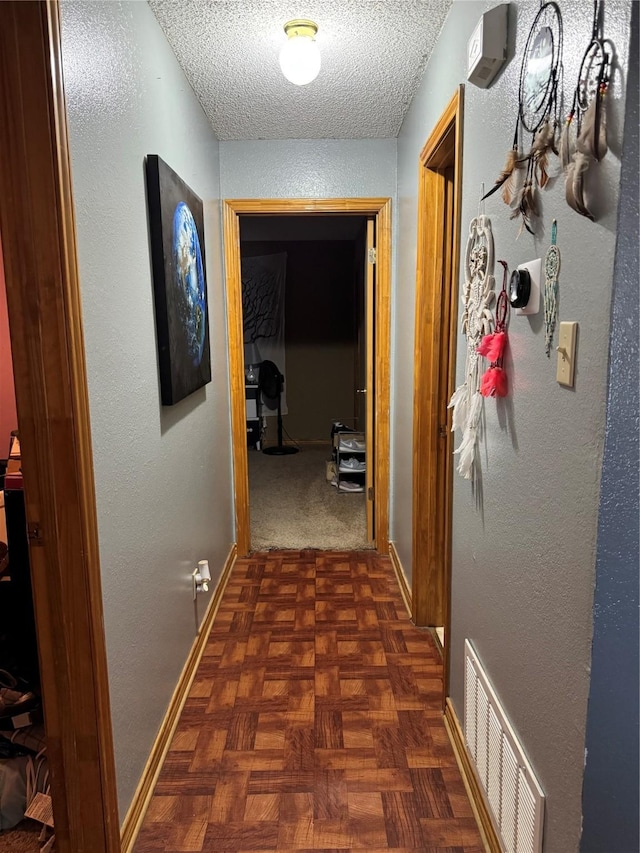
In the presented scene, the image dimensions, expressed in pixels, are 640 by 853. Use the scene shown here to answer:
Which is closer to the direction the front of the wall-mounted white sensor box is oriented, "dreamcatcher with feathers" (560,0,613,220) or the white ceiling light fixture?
the white ceiling light fixture

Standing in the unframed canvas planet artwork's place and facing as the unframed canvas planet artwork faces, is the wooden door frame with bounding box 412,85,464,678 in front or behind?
in front

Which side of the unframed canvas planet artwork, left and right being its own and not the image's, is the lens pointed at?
right

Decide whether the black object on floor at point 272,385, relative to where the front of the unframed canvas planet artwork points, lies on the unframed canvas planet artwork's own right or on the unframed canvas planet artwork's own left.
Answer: on the unframed canvas planet artwork's own left

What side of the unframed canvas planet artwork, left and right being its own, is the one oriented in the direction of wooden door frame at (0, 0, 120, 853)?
right

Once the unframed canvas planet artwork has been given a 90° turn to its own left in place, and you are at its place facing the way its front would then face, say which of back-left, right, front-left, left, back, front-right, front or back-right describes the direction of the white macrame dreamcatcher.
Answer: back-right

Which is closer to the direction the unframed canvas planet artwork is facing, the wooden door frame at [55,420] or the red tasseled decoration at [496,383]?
the red tasseled decoration

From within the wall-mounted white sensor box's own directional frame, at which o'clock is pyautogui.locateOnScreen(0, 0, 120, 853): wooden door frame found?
The wooden door frame is roughly at 11 o'clock from the wall-mounted white sensor box.

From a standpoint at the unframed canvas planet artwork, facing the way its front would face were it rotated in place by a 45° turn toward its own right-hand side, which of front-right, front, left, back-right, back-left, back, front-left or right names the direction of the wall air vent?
front

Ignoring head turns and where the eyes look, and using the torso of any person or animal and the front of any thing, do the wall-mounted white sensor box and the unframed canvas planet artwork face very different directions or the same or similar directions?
very different directions

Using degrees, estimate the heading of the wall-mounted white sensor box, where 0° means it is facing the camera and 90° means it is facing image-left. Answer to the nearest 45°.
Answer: approximately 90°

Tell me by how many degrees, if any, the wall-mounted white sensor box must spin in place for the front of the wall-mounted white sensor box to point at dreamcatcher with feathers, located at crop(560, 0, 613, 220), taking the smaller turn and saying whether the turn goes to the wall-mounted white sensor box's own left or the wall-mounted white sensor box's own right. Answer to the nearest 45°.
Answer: approximately 90° to the wall-mounted white sensor box's own left

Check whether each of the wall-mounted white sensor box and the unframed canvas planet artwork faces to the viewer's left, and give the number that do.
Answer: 1

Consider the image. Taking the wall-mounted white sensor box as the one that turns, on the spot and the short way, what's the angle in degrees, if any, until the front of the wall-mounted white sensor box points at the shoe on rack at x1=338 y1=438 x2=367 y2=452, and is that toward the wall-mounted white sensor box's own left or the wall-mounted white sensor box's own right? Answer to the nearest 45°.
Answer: approximately 90° to the wall-mounted white sensor box's own right

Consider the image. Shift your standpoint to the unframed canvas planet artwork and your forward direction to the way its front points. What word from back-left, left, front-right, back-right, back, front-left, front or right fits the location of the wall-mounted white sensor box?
front-right

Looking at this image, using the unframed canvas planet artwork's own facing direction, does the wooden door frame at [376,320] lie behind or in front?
in front

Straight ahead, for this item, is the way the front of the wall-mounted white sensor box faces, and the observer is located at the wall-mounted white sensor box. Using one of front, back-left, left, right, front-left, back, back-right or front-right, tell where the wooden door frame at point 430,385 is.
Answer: right
